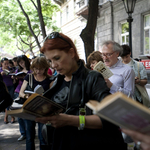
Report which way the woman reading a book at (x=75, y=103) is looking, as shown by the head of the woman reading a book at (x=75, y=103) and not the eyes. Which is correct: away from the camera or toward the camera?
toward the camera

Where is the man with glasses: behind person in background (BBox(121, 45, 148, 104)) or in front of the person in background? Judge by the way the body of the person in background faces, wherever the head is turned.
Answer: in front

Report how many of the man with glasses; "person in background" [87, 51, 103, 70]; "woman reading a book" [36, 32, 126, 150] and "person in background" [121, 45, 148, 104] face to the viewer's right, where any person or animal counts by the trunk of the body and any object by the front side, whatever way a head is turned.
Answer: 0

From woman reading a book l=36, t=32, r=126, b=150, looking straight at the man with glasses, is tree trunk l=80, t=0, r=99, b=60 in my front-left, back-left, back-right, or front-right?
front-left

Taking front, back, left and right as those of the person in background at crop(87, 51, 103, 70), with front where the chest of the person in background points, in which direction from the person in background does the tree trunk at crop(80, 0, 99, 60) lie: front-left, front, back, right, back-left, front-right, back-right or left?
back-right

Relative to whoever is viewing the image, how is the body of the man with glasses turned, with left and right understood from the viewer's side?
facing the viewer and to the left of the viewer

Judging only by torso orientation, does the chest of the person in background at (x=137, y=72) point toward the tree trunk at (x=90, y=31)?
no

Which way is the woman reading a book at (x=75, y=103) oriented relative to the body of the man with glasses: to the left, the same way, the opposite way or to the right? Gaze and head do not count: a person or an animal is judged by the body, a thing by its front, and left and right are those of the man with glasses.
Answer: the same way

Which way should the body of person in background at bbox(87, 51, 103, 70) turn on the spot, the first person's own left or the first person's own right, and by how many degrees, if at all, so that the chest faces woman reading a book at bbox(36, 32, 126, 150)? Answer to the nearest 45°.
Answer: approximately 45° to the first person's own left

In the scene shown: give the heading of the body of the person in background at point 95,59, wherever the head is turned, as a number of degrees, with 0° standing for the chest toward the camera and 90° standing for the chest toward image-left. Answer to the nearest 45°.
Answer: approximately 45°

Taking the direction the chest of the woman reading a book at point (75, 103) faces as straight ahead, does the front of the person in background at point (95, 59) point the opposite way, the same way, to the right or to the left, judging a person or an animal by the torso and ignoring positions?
the same way

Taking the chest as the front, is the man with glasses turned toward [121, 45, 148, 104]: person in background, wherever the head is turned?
no

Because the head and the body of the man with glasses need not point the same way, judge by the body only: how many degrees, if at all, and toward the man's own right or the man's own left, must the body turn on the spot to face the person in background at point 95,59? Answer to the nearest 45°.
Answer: approximately 90° to the man's own right

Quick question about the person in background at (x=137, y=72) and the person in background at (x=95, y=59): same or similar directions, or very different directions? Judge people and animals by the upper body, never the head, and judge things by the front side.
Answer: same or similar directions

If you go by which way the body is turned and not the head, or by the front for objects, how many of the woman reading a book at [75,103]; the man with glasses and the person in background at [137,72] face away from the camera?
0

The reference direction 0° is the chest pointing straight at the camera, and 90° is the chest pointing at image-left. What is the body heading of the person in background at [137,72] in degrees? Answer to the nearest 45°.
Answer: approximately 45°
